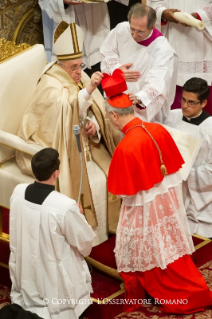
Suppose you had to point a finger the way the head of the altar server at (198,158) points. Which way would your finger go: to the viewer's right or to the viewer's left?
to the viewer's left

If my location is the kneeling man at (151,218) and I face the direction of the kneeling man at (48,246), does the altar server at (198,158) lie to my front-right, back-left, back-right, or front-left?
back-right

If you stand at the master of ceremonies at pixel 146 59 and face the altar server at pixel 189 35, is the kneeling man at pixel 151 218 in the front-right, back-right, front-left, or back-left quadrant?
back-right

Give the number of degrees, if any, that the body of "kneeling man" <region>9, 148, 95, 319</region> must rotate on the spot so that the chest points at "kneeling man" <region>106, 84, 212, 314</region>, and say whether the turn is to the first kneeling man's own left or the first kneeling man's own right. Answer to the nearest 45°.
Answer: approximately 45° to the first kneeling man's own right

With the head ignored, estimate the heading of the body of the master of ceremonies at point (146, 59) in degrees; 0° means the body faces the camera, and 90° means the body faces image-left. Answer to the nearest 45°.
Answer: approximately 45°

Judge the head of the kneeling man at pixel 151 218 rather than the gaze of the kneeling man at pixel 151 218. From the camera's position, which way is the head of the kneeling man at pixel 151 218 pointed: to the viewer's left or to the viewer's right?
to the viewer's left

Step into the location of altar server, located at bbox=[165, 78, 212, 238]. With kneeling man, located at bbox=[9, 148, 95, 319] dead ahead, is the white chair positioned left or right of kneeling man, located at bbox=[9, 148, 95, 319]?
right

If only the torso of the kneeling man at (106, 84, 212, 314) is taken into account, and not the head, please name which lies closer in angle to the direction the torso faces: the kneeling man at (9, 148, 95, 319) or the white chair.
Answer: the white chair

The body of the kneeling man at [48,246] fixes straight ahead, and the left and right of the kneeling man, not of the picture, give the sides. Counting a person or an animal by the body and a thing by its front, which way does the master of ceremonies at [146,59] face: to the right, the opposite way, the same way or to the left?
the opposite way

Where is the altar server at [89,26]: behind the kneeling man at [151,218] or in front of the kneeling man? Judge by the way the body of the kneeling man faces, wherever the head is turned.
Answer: in front

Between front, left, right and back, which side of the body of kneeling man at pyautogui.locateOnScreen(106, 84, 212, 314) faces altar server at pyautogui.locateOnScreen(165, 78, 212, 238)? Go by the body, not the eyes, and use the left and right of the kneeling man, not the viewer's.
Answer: right

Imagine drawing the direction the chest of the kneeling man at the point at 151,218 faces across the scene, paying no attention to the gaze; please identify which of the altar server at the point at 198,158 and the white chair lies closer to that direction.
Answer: the white chair
